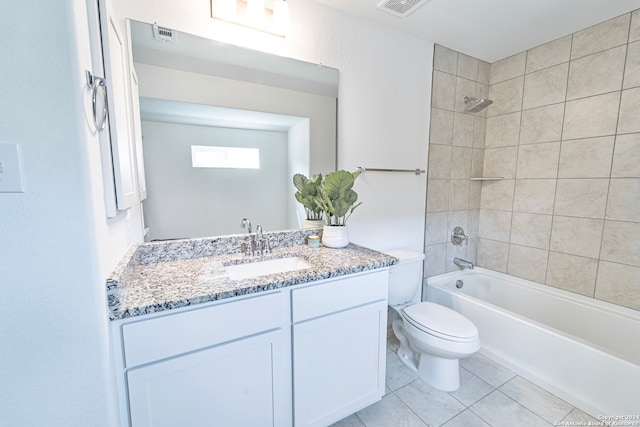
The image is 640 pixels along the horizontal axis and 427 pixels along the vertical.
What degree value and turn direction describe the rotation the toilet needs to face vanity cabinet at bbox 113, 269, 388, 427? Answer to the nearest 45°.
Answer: approximately 90° to its right

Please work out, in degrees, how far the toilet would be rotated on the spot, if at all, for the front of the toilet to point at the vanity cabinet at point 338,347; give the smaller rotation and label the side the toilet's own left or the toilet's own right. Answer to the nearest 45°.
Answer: approximately 90° to the toilet's own right

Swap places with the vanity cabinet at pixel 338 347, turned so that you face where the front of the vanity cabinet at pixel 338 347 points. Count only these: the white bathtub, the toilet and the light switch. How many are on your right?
1

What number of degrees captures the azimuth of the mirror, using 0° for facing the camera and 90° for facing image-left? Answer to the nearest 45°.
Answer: approximately 315°

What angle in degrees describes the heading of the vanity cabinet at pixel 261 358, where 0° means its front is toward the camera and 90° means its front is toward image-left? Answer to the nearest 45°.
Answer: approximately 315°

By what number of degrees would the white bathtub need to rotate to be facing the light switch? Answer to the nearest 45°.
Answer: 0° — it already faces it

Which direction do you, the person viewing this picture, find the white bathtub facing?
facing the viewer and to the left of the viewer

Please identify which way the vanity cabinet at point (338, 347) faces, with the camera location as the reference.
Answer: facing the viewer and to the right of the viewer
